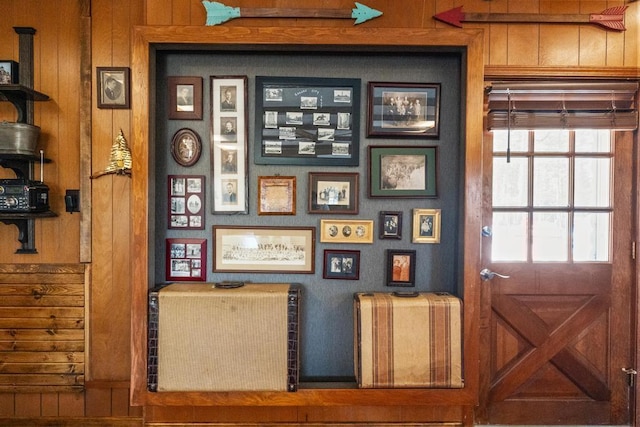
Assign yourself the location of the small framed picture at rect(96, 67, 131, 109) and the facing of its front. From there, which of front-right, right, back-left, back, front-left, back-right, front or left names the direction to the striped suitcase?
front-left

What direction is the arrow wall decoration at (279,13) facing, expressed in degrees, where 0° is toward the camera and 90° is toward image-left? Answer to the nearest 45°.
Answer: approximately 270°

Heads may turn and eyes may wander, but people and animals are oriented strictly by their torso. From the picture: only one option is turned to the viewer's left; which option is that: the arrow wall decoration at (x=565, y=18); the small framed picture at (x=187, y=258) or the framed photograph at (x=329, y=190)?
the arrow wall decoration

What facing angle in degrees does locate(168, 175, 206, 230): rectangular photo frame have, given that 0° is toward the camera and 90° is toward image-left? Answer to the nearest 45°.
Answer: approximately 0°

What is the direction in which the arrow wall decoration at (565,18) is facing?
to the viewer's left
